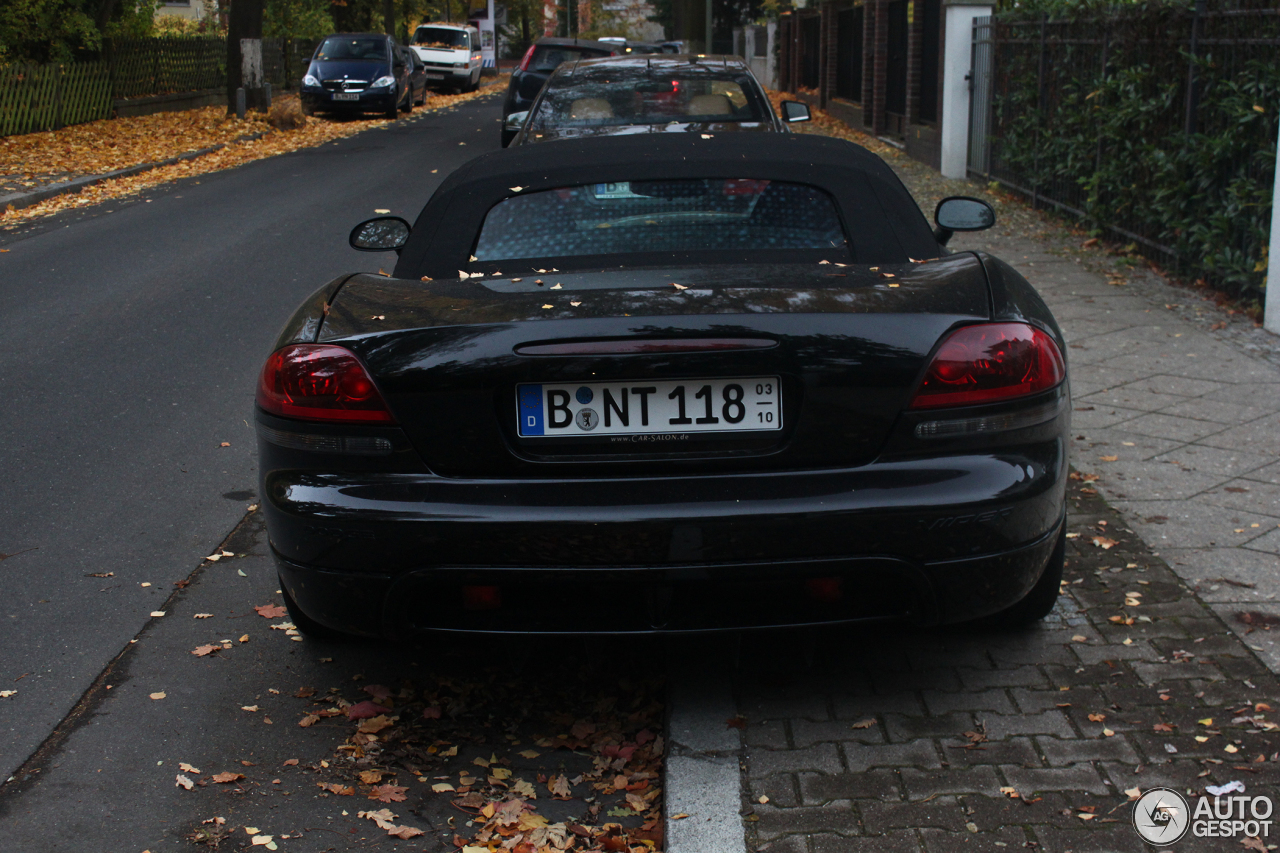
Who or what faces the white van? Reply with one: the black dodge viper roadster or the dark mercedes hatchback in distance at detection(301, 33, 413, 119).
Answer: the black dodge viper roadster

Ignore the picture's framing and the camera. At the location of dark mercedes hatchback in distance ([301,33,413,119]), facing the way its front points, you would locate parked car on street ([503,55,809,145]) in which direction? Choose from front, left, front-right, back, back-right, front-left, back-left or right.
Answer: front

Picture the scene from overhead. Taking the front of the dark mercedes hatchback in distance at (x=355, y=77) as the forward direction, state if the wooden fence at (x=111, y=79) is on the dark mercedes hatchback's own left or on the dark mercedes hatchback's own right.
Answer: on the dark mercedes hatchback's own right

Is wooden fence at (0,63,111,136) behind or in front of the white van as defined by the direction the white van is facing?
in front

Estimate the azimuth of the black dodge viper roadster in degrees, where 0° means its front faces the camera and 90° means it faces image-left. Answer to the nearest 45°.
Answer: approximately 180°

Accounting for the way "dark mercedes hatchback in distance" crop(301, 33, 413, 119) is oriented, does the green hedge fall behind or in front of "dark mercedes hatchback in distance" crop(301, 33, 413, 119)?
in front

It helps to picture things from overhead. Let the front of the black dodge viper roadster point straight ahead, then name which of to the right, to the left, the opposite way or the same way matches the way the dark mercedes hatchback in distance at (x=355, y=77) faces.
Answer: the opposite way

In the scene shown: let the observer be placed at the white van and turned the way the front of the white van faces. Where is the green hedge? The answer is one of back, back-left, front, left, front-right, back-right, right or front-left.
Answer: front

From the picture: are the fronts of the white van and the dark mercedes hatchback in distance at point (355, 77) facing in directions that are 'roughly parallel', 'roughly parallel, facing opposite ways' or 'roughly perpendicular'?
roughly parallel

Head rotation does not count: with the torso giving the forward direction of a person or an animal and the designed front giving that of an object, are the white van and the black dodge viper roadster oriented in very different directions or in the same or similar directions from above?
very different directions

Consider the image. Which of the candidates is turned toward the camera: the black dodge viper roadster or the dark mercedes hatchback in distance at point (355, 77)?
the dark mercedes hatchback in distance

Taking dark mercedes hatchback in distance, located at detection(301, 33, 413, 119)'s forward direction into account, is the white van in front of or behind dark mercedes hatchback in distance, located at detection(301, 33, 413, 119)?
behind

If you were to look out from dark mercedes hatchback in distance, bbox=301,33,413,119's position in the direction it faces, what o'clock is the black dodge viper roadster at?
The black dodge viper roadster is roughly at 12 o'clock from the dark mercedes hatchback in distance.

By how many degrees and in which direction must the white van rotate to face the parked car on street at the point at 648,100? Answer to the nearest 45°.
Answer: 0° — it already faces it

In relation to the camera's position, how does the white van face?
facing the viewer

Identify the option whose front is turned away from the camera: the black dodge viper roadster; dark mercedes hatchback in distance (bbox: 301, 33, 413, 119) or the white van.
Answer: the black dodge viper roadster

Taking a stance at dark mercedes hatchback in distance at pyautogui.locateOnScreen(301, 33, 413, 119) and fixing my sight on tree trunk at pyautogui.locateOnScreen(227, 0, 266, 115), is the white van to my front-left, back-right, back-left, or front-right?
back-right
